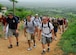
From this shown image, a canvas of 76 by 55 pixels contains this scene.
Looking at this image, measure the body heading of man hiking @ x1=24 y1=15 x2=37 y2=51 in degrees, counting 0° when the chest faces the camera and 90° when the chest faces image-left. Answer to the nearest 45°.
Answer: approximately 0°

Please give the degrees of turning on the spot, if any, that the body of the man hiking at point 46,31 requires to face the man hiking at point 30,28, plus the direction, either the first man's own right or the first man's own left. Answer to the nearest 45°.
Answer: approximately 135° to the first man's own right

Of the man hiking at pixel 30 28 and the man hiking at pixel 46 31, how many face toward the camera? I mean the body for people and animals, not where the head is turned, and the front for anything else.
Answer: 2

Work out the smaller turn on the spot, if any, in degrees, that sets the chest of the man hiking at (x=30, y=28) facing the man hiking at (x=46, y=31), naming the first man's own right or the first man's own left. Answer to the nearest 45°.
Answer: approximately 45° to the first man's own left
